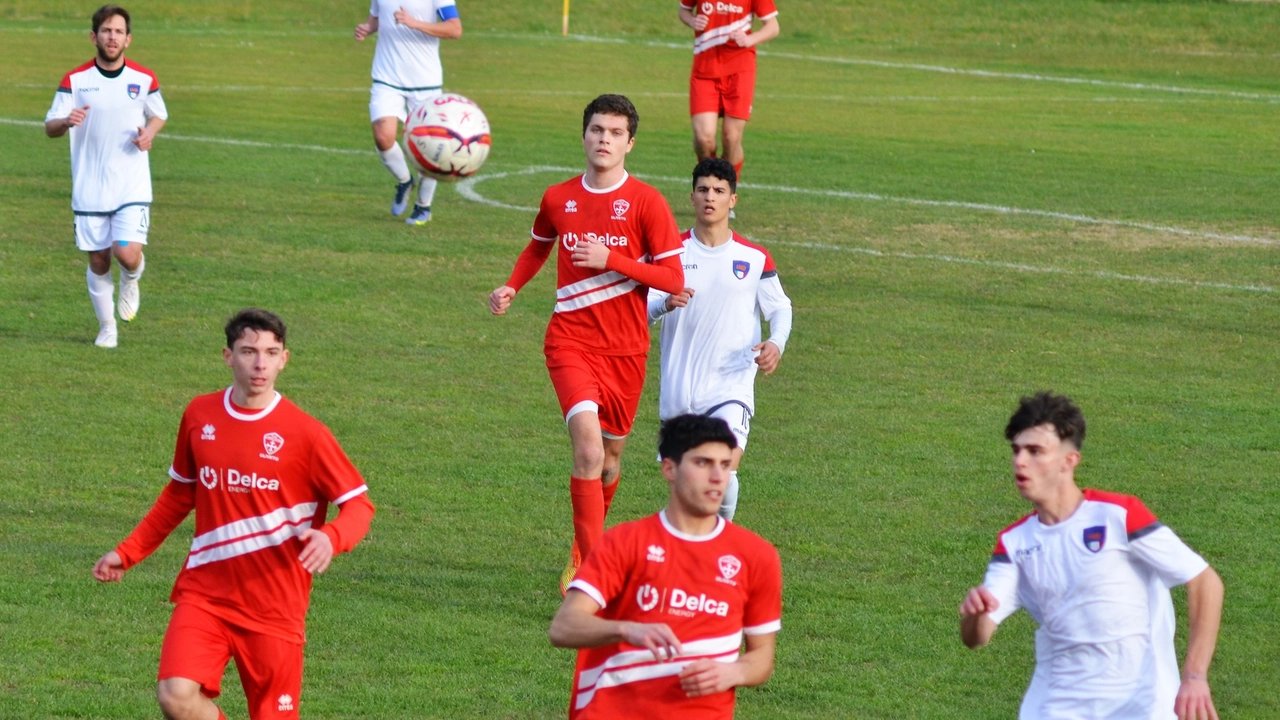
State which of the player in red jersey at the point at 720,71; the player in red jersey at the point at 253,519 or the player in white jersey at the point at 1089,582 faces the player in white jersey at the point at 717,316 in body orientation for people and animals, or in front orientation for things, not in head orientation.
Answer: the player in red jersey at the point at 720,71

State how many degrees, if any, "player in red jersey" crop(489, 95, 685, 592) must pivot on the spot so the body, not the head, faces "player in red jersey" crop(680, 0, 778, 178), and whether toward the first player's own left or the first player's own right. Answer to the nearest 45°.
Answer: approximately 180°

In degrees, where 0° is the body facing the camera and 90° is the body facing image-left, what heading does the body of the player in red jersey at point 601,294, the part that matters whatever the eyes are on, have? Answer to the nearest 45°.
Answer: approximately 0°

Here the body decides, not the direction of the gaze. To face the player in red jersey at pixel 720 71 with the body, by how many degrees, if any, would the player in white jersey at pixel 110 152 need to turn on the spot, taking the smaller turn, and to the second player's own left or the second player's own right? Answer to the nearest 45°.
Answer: approximately 135° to the second player's own left

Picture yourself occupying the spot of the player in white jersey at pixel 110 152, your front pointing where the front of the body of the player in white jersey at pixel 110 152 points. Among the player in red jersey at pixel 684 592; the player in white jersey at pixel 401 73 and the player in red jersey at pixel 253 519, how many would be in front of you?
2

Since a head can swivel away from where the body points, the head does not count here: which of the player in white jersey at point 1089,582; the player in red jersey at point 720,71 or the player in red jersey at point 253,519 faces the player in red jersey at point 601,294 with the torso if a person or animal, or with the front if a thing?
the player in red jersey at point 720,71

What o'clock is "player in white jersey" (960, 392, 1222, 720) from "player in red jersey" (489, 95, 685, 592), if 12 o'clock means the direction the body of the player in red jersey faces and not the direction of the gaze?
The player in white jersey is roughly at 11 o'clock from the player in red jersey.

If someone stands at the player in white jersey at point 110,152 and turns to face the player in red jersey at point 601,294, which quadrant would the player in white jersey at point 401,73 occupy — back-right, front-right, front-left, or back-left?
back-left

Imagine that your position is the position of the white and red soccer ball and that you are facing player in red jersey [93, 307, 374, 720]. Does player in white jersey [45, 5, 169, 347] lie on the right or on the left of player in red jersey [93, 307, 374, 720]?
right

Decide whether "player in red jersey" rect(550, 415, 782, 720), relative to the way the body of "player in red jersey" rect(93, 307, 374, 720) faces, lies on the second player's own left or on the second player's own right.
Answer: on the second player's own left
